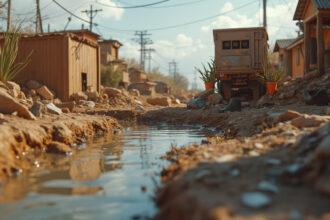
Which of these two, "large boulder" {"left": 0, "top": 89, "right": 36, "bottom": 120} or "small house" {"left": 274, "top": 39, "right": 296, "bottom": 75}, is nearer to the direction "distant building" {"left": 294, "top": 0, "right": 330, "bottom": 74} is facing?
the large boulder

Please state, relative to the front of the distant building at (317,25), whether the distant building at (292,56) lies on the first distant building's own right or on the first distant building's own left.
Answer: on the first distant building's own right

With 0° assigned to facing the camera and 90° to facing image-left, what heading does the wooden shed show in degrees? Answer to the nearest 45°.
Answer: approximately 315°

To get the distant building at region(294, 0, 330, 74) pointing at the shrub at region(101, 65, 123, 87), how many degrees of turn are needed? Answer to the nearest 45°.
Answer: approximately 90° to its right

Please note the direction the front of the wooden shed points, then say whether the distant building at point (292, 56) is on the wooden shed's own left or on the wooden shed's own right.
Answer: on the wooden shed's own left

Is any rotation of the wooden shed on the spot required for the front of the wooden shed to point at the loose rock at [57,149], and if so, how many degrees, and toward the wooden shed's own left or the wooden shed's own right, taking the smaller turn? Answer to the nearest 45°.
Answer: approximately 45° to the wooden shed's own right

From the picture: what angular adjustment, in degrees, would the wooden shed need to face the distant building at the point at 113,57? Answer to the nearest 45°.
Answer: approximately 135° to its left

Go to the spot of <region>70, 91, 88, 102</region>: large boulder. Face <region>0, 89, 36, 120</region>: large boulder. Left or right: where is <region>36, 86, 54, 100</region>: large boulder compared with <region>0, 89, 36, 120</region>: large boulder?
right

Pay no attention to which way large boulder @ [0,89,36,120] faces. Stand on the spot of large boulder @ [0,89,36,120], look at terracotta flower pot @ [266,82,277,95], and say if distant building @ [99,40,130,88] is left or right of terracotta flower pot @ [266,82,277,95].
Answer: left
